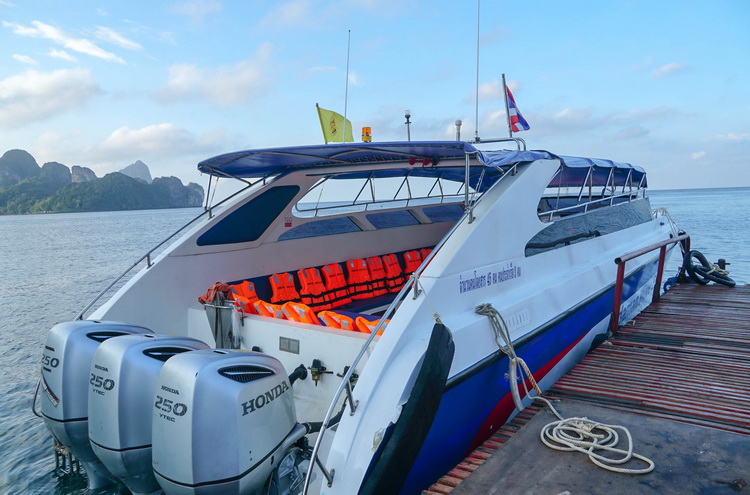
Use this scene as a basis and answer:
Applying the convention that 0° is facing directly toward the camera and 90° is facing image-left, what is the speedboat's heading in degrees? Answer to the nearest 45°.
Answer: approximately 225°

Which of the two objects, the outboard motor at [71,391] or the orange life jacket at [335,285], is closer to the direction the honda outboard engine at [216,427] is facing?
the orange life jacket

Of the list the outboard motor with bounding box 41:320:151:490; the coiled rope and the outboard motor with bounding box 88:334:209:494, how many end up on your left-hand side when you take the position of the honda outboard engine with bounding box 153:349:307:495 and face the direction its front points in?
2

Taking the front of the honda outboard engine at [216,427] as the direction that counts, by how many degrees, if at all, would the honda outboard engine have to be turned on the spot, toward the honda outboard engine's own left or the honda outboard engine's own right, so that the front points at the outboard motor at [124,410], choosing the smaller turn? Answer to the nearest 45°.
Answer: approximately 90° to the honda outboard engine's own left

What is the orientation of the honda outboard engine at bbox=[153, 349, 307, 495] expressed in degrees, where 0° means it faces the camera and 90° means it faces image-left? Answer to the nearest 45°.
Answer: approximately 225°
